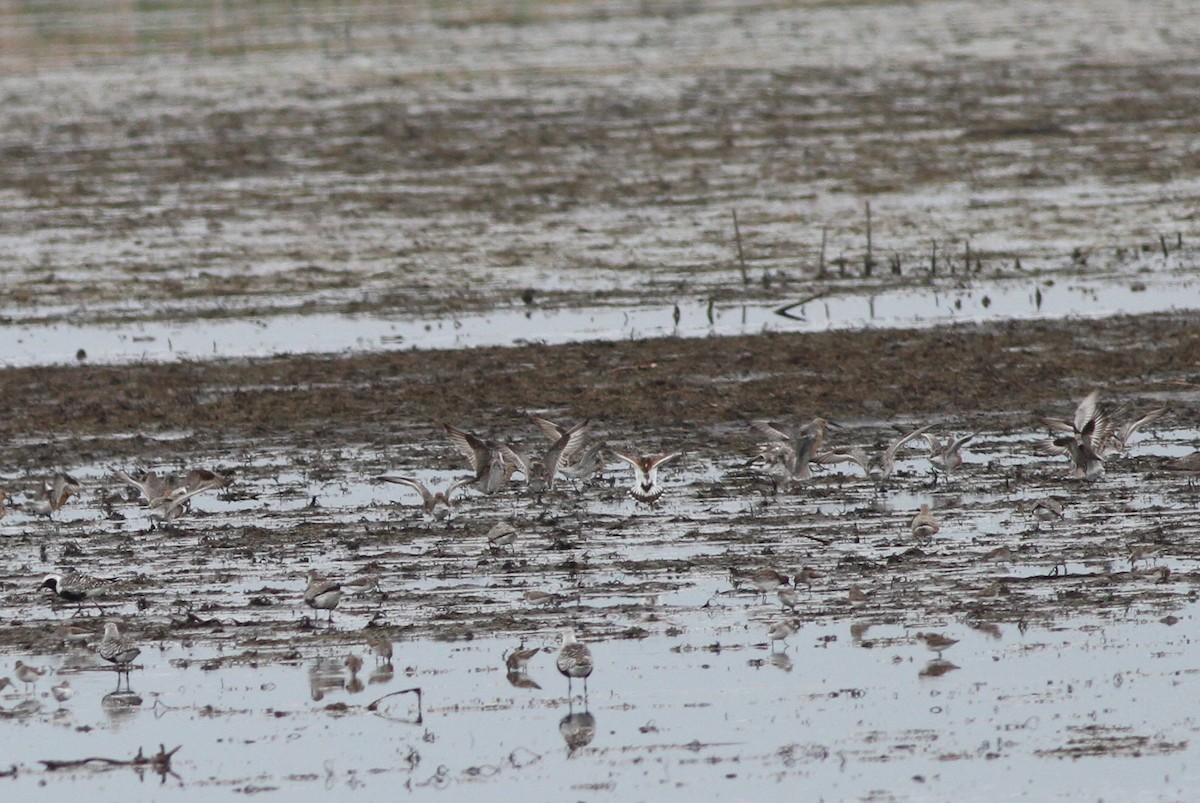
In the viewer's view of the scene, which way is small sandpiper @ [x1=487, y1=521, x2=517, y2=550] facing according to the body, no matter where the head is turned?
to the viewer's left

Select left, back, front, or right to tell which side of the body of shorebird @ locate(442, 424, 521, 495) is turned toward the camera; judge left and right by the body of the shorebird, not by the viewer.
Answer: back

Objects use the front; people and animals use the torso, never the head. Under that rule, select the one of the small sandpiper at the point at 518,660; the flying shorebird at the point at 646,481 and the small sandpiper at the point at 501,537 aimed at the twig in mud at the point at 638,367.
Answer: the flying shorebird

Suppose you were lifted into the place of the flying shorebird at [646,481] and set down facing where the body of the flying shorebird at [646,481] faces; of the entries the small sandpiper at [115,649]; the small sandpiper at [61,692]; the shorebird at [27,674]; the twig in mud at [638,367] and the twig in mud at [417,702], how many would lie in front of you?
1

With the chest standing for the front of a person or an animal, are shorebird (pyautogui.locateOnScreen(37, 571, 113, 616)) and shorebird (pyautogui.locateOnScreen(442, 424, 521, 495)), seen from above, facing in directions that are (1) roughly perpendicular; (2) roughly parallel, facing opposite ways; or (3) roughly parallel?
roughly perpendicular

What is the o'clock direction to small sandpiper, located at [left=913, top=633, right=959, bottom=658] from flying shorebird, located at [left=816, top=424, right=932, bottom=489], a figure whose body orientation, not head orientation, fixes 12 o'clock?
The small sandpiper is roughly at 6 o'clock from the flying shorebird.

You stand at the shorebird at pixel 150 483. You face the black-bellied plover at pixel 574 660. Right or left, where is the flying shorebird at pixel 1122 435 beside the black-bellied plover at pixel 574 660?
left

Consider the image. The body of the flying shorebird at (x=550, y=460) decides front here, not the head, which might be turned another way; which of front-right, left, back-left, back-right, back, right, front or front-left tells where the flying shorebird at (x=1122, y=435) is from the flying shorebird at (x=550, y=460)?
right
